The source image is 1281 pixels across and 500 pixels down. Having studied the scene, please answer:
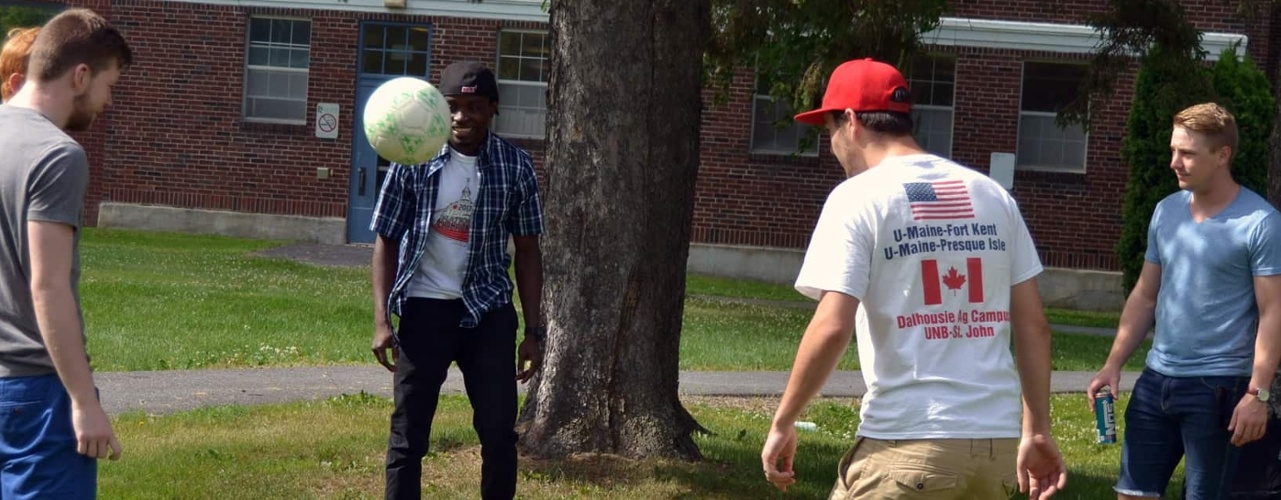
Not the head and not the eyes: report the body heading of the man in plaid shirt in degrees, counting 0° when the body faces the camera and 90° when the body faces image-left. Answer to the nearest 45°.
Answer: approximately 0°

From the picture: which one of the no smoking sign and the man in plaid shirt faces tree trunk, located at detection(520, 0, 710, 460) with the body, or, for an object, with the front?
the no smoking sign

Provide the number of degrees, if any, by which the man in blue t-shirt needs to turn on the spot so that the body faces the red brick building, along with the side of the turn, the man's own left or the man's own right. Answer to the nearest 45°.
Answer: approximately 90° to the man's own right

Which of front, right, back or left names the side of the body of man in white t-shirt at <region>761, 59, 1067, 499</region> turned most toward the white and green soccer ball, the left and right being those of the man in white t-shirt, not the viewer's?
front

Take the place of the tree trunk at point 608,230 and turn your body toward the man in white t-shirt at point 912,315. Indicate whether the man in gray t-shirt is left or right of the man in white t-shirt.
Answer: right

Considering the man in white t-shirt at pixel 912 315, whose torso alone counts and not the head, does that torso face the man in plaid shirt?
yes

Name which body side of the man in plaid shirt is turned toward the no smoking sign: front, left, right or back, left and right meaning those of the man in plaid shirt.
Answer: back

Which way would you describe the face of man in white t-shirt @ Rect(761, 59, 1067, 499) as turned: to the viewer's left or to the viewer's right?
to the viewer's left

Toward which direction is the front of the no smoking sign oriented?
toward the camera

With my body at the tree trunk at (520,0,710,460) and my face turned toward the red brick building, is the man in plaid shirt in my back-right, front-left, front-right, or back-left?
back-left

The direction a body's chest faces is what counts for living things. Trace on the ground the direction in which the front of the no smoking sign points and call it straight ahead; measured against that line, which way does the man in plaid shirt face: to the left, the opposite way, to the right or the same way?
the same way

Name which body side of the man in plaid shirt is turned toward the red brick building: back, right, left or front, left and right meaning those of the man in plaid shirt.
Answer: back

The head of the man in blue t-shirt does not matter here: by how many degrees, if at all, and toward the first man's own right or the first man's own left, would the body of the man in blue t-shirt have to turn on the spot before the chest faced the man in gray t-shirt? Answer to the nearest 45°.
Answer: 0° — they already face them

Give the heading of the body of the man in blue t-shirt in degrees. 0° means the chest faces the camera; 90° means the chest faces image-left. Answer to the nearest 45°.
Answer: approximately 45°

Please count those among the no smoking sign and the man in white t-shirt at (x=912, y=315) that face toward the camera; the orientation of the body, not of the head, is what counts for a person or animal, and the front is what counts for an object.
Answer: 1

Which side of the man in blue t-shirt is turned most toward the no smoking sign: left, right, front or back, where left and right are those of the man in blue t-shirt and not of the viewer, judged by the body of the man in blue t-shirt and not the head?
right

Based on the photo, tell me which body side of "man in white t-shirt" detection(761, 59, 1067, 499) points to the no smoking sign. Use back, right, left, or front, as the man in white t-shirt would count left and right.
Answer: front

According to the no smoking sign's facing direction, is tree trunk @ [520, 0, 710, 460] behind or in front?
in front

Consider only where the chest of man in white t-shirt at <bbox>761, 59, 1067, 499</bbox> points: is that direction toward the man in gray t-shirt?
no

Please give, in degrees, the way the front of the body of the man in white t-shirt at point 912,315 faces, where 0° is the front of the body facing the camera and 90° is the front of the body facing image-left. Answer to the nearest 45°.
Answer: approximately 135°

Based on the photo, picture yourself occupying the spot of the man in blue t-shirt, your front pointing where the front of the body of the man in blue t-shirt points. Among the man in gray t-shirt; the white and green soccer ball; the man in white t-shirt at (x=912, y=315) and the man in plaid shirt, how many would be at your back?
0
